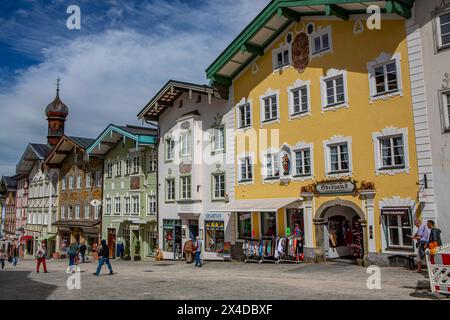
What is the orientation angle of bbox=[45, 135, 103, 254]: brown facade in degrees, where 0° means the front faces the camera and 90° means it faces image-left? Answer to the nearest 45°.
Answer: approximately 45°

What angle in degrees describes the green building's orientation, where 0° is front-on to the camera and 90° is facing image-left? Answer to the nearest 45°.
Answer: approximately 45°

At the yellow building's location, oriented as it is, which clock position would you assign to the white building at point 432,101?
The white building is roughly at 9 o'clock from the yellow building.

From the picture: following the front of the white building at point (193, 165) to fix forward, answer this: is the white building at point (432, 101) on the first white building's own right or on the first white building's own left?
on the first white building's own left

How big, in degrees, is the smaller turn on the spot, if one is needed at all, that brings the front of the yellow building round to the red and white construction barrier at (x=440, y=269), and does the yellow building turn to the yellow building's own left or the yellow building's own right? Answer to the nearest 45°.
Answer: approximately 45° to the yellow building's own left

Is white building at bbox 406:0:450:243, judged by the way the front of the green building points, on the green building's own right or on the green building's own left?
on the green building's own left

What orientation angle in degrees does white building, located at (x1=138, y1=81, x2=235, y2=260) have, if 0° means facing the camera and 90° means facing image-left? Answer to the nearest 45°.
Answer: approximately 45°
